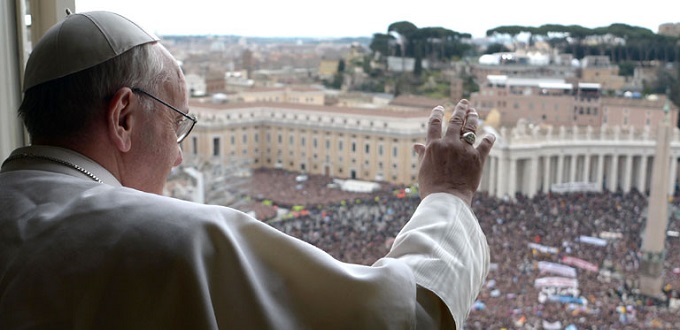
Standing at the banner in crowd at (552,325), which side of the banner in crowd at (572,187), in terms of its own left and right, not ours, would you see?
front

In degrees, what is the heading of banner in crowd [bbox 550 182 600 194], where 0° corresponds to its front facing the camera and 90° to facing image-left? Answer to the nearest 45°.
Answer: approximately 0°

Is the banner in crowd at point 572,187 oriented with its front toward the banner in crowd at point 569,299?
yes
